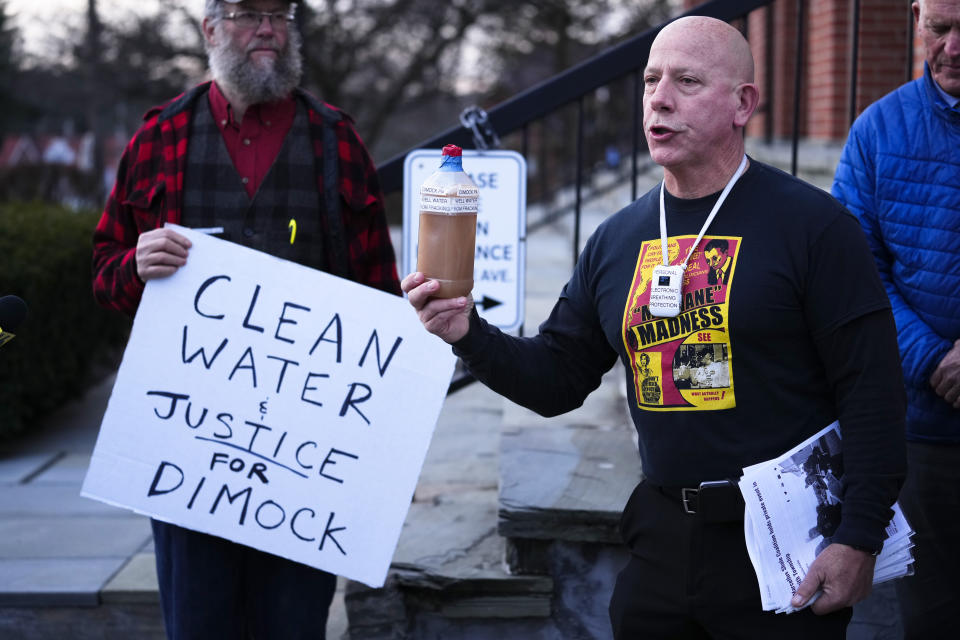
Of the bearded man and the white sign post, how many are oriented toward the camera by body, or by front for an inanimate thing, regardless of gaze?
2

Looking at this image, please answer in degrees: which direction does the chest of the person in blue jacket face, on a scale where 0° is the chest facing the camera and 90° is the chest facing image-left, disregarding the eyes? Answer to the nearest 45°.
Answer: approximately 0°

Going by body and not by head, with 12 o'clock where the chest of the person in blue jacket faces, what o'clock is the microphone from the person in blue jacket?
The microphone is roughly at 2 o'clock from the person in blue jacket.

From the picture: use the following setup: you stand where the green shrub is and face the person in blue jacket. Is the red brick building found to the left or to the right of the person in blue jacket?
left

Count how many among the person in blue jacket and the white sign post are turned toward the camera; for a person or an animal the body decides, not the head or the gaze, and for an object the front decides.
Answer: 2

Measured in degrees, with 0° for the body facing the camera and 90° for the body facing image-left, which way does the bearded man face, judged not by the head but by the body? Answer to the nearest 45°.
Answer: approximately 0°

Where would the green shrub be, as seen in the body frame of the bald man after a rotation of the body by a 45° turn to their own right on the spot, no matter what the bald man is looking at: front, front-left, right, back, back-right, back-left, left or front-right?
front-right
